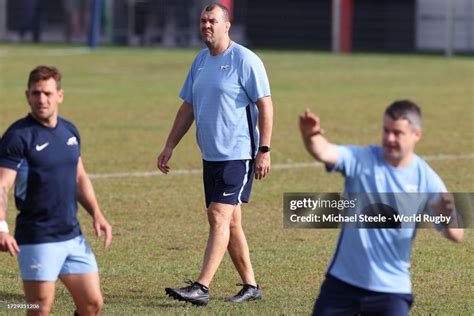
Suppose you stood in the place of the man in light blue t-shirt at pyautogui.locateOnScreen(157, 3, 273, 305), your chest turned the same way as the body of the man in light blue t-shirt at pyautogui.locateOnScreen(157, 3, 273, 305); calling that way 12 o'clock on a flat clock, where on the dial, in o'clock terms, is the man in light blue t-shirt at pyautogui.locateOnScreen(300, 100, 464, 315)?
the man in light blue t-shirt at pyautogui.locateOnScreen(300, 100, 464, 315) is roughly at 10 o'clock from the man in light blue t-shirt at pyautogui.locateOnScreen(157, 3, 273, 305).

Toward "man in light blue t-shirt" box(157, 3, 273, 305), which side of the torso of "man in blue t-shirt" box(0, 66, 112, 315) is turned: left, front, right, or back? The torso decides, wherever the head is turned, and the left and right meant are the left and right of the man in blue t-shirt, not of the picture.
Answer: left

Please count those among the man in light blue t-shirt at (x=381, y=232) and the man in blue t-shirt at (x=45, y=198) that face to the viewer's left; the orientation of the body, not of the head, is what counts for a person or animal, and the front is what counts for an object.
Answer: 0

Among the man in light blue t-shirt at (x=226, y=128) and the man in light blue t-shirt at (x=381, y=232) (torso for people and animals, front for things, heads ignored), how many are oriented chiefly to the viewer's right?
0

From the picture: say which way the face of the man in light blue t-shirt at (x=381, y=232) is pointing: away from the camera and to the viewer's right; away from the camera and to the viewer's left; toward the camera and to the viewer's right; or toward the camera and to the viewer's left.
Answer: toward the camera and to the viewer's left

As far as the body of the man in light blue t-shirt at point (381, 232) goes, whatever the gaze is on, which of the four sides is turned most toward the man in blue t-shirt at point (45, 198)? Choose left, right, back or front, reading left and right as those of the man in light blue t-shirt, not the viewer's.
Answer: right

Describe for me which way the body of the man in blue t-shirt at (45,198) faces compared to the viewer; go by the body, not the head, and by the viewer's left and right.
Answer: facing the viewer and to the right of the viewer

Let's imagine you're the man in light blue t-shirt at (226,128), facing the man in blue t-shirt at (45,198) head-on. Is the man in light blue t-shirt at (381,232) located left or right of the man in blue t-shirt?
left
